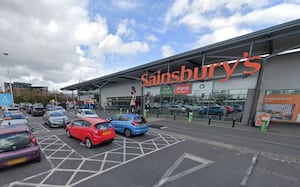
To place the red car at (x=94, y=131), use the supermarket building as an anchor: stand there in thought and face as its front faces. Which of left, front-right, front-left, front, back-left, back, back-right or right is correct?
front

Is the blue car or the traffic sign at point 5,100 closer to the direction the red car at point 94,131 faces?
the traffic sign

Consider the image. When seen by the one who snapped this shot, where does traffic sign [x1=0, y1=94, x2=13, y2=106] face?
facing the viewer

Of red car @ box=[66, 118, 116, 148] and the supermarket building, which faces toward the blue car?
the supermarket building

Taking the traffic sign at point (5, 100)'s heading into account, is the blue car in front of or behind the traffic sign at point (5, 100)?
in front

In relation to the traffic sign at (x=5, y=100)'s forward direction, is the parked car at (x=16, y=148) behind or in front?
in front

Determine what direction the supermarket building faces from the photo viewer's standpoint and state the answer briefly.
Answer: facing the viewer and to the left of the viewer

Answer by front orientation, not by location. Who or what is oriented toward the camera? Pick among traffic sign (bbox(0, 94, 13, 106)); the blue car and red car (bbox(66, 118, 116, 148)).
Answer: the traffic sign

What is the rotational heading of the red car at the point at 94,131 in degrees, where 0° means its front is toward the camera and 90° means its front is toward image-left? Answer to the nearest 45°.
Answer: approximately 135°

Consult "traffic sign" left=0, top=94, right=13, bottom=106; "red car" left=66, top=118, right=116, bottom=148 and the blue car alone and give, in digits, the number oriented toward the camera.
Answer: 1
